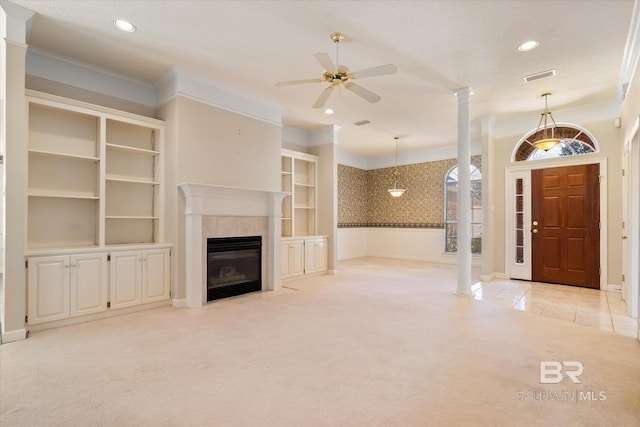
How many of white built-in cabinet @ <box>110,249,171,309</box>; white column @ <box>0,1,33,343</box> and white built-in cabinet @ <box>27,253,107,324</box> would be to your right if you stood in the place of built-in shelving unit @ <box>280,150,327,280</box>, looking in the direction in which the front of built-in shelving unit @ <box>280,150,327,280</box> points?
3

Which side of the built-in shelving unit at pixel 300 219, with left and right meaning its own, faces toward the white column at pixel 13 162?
right

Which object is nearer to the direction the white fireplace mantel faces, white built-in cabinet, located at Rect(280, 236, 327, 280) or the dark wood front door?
the dark wood front door

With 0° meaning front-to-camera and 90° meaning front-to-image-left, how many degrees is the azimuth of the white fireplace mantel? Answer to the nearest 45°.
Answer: approximately 315°

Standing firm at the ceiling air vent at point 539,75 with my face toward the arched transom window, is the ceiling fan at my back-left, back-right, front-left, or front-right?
back-left

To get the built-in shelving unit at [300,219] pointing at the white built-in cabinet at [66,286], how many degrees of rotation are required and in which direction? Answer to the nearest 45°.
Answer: approximately 90° to its right

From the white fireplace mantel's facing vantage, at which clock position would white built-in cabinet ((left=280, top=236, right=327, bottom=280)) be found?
The white built-in cabinet is roughly at 9 o'clock from the white fireplace mantel.

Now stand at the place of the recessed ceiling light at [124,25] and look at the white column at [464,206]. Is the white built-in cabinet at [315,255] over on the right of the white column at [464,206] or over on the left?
left

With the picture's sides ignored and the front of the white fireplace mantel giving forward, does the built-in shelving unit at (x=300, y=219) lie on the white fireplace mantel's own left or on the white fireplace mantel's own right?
on the white fireplace mantel's own left

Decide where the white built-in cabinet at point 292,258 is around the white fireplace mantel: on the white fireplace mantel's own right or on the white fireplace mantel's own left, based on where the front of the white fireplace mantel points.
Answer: on the white fireplace mantel's own left
